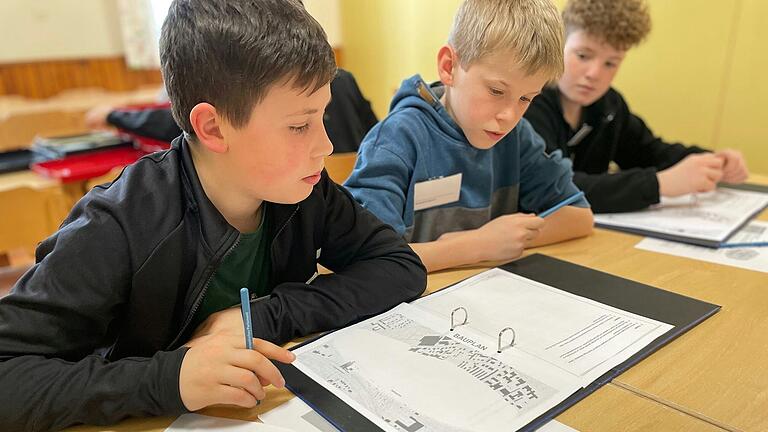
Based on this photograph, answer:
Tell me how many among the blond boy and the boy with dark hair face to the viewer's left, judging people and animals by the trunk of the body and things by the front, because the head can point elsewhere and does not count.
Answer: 0

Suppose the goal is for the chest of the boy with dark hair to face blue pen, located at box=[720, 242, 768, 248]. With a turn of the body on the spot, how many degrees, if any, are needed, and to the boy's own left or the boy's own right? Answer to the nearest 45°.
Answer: approximately 45° to the boy's own left

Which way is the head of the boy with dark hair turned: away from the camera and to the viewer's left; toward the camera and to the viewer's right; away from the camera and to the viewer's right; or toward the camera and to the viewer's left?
toward the camera and to the viewer's right

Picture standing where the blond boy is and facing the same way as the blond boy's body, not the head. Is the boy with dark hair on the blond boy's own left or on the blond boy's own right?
on the blond boy's own right

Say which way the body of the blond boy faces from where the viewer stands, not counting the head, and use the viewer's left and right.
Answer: facing the viewer and to the right of the viewer

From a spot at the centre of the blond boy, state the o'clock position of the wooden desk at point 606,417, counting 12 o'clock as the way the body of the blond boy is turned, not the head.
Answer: The wooden desk is roughly at 1 o'clock from the blond boy.

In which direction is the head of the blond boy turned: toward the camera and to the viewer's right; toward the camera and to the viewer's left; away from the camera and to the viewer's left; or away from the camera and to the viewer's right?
toward the camera and to the viewer's right

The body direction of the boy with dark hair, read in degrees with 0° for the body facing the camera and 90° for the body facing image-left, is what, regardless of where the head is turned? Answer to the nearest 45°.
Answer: approximately 315°
